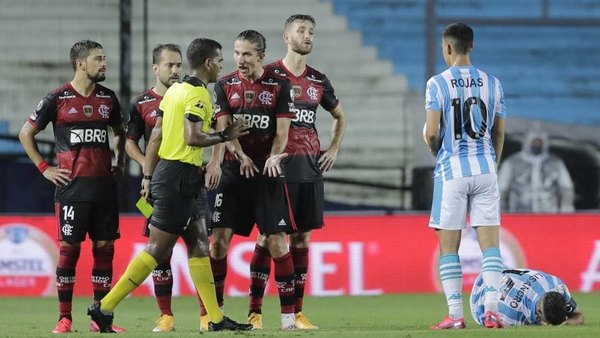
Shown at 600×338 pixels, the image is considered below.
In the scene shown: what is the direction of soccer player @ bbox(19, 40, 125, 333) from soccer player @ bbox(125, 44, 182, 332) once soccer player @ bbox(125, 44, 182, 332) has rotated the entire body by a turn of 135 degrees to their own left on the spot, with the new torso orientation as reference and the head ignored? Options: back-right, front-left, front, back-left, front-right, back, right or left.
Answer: left

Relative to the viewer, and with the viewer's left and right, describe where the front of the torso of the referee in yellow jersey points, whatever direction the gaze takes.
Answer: facing away from the viewer and to the right of the viewer

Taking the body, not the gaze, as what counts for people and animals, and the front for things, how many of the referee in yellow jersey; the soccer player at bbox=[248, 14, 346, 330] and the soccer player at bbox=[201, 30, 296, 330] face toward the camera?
2

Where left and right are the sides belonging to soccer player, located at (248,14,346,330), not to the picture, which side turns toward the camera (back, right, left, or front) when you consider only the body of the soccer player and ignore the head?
front

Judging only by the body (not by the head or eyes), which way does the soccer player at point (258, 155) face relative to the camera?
toward the camera

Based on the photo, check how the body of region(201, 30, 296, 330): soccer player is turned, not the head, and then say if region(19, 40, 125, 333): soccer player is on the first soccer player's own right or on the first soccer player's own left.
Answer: on the first soccer player's own right

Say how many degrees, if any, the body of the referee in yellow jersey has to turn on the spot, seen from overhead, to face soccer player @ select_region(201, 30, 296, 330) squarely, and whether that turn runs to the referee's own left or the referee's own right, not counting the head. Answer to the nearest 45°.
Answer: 0° — they already face them

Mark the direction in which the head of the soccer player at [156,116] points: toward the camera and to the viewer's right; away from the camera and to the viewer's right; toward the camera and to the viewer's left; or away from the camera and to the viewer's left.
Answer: toward the camera and to the viewer's right

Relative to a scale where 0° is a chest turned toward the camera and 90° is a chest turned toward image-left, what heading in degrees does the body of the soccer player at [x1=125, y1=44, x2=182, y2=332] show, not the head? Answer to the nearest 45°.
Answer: approximately 315°

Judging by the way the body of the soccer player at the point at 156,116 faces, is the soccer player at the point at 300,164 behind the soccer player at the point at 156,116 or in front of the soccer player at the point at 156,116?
in front

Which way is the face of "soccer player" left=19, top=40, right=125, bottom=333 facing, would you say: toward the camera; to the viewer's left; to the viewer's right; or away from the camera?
to the viewer's right

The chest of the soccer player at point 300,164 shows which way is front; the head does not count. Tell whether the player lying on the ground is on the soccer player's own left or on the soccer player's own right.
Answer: on the soccer player's own left
